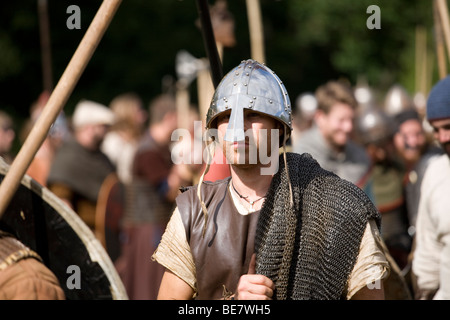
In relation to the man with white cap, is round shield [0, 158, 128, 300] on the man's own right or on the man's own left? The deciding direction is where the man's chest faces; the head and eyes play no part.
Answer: on the man's own right
